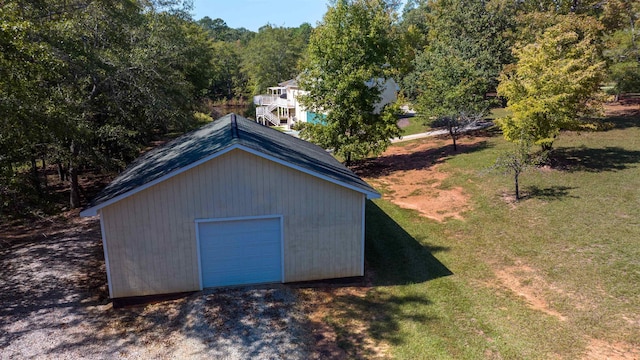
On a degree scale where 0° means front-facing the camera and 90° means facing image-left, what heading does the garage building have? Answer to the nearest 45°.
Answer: approximately 0°

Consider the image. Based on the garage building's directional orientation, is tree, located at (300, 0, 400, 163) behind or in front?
behind

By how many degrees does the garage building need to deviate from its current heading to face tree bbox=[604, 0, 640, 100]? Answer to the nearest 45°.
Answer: approximately 135° to its left

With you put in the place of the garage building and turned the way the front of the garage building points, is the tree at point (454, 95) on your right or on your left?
on your left

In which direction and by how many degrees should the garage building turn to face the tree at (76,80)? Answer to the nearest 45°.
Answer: approximately 135° to its right

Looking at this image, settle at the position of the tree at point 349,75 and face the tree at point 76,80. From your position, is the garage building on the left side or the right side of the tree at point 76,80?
left

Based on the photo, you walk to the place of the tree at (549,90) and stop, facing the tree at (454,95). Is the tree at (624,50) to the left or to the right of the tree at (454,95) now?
right

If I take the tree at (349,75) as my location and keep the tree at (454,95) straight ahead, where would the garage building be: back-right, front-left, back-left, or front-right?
back-right

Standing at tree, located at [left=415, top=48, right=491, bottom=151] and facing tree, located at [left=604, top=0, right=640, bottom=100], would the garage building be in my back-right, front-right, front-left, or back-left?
back-right

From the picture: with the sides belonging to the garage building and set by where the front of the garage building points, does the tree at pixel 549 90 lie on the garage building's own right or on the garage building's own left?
on the garage building's own left
